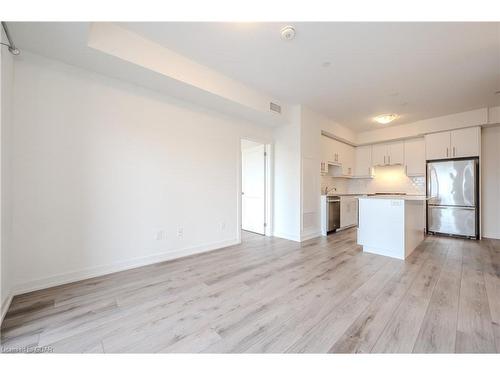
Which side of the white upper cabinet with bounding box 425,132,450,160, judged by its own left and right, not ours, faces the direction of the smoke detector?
front

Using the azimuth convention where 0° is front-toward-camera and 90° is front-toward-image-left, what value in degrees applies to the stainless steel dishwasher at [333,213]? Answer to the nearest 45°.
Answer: approximately 315°

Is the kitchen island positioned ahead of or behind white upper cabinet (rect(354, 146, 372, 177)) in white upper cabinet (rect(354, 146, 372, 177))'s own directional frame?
ahead

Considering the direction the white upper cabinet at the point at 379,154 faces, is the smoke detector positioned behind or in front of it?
in front

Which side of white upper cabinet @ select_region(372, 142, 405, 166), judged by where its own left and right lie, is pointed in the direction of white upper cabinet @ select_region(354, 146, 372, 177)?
right

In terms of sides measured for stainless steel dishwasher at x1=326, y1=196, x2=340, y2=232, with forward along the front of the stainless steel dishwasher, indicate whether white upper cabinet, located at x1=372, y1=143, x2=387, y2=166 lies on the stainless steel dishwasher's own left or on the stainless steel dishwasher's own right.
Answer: on the stainless steel dishwasher's own left

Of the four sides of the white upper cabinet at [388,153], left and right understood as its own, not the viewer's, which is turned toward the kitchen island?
front

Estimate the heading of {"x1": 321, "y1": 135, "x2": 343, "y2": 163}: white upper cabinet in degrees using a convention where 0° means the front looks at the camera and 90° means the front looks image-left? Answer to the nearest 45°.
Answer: approximately 315°

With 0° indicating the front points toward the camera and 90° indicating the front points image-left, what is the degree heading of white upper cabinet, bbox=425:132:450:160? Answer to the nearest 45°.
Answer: approximately 0°

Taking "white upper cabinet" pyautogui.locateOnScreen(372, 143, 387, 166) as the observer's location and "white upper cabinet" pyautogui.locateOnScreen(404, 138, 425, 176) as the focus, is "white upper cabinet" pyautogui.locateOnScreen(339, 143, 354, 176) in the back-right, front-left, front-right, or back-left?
back-right
